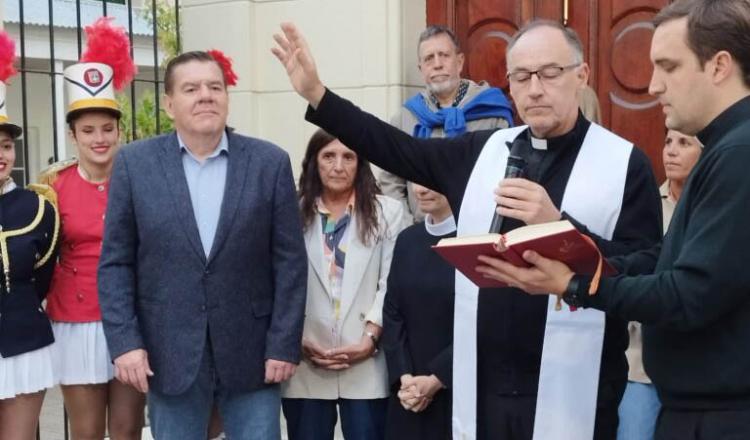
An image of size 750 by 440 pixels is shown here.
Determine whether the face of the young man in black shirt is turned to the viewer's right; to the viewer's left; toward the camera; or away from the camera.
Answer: to the viewer's left

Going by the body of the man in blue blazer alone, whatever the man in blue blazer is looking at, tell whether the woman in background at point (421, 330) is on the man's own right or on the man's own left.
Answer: on the man's own left

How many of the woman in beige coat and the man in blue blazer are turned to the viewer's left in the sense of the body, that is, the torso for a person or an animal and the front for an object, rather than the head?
0

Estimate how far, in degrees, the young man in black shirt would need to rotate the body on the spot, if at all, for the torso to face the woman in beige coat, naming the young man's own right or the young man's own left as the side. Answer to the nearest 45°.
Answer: approximately 45° to the young man's own right

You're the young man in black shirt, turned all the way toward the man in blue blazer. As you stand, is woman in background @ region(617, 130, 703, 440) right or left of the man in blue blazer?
right

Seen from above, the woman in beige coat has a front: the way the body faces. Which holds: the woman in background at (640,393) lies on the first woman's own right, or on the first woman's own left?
on the first woman's own left

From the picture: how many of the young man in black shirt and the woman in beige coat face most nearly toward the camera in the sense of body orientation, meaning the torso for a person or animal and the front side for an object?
1

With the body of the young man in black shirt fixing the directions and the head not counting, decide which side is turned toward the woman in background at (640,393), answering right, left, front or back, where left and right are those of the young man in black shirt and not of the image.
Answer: right

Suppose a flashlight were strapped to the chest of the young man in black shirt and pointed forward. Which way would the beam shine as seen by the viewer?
to the viewer's left

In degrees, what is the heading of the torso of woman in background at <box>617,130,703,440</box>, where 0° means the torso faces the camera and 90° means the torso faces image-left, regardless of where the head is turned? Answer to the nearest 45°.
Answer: approximately 45°

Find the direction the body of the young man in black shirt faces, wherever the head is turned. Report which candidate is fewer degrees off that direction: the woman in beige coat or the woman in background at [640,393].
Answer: the woman in beige coat

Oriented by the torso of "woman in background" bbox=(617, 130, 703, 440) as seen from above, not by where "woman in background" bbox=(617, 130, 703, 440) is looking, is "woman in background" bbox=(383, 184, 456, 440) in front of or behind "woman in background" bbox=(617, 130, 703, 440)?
in front

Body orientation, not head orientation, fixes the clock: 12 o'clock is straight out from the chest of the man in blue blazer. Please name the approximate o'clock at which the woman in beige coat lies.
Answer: The woman in beige coat is roughly at 8 o'clock from the man in blue blazer.
